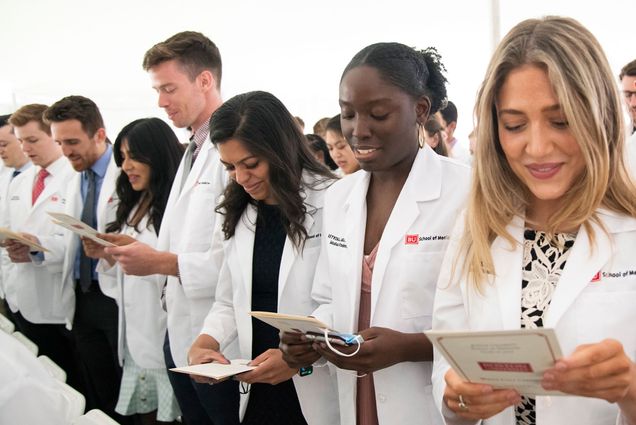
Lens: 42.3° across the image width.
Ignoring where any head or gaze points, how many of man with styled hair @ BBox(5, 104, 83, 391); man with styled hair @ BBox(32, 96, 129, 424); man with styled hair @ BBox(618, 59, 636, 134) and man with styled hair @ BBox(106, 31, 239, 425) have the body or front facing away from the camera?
0

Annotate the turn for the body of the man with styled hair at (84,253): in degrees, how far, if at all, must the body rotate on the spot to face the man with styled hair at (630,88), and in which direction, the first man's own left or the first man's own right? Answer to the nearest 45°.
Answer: approximately 90° to the first man's own left

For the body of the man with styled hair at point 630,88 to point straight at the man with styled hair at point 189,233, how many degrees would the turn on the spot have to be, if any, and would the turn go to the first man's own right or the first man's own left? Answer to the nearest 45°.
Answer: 0° — they already face them

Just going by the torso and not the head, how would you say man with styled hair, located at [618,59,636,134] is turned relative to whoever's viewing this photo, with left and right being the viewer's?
facing the viewer and to the left of the viewer

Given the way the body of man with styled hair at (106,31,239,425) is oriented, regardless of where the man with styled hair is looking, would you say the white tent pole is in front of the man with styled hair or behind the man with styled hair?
behind

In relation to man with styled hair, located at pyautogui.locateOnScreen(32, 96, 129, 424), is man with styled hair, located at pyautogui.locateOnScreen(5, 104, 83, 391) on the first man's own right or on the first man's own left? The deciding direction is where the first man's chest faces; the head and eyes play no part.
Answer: on the first man's own right

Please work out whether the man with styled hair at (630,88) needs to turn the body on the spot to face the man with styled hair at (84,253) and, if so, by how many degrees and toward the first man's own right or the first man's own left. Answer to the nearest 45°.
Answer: approximately 45° to the first man's own right

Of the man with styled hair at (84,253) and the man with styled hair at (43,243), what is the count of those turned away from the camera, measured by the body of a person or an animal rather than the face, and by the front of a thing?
0

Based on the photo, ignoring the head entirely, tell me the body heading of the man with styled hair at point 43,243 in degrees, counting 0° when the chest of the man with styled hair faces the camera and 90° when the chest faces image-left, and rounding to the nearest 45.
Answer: approximately 45°

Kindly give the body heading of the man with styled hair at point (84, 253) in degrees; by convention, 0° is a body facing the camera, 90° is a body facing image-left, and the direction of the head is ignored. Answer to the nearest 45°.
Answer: approximately 45°
